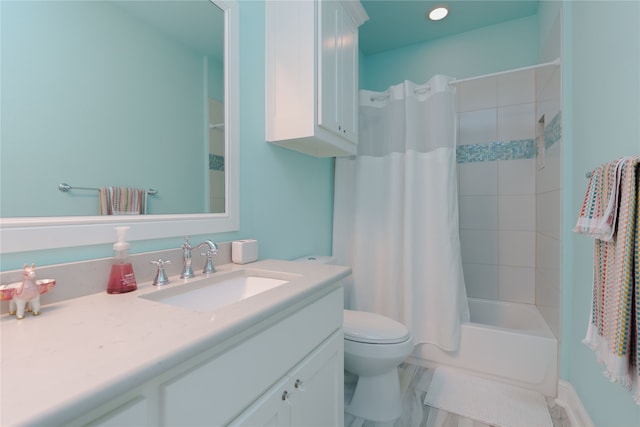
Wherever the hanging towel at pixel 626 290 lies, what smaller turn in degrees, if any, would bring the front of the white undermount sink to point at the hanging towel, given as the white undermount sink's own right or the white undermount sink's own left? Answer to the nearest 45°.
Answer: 0° — it already faces it

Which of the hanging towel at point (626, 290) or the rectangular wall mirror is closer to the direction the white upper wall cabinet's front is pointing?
the hanging towel

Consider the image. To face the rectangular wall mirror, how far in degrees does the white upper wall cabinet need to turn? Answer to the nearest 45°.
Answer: approximately 90° to its right

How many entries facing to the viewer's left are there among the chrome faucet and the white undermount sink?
0

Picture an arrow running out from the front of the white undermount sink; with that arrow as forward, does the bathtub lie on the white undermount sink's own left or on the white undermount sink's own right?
on the white undermount sink's own left

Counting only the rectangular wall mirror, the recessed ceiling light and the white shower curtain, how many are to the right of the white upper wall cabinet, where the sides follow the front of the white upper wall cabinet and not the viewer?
1

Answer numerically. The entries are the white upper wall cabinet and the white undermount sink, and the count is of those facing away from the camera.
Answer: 0

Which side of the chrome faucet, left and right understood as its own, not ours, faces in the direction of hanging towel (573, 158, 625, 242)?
front

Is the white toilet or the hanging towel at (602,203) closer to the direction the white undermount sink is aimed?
the hanging towel

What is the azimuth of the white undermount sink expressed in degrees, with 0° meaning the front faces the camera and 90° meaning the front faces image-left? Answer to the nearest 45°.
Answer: approximately 315°

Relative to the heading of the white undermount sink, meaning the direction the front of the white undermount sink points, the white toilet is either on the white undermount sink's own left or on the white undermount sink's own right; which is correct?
on the white undermount sink's own left
